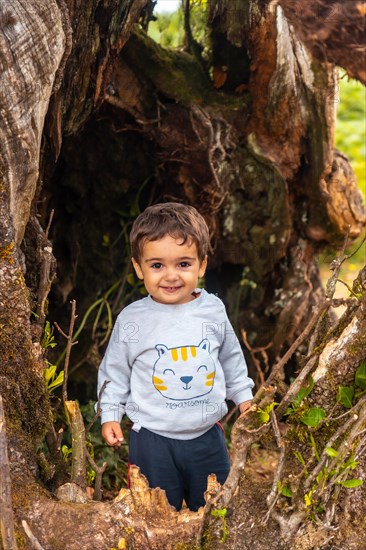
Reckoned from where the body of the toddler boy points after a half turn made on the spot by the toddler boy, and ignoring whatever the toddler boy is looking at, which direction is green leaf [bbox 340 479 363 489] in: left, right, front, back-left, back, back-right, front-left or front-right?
back-right

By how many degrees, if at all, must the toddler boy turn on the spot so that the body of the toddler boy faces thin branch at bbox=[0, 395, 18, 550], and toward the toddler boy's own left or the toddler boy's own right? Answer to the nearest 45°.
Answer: approximately 45° to the toddler boy's own right

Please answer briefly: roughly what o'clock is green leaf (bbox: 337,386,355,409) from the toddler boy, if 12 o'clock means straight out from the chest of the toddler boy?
The green leaf is roughly at 10 o'clock from the toddler boy.

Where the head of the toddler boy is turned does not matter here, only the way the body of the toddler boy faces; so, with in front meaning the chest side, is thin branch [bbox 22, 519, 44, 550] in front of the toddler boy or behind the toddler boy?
in front

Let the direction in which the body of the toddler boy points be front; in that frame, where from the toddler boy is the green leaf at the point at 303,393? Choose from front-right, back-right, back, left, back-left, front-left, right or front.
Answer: front-left

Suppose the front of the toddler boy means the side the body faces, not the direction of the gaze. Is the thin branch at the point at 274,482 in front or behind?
in front

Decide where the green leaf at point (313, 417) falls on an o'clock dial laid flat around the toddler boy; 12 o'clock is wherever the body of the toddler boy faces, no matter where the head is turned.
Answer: The green leaf is roughly at 10 o'clock from the toddler boy.

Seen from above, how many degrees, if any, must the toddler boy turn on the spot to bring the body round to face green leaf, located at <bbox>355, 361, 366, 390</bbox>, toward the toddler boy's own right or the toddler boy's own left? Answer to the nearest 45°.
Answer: approximately 45° to the toddler boy's own left

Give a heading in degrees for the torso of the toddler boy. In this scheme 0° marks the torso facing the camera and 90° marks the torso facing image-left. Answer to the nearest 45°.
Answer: approximately 0°
